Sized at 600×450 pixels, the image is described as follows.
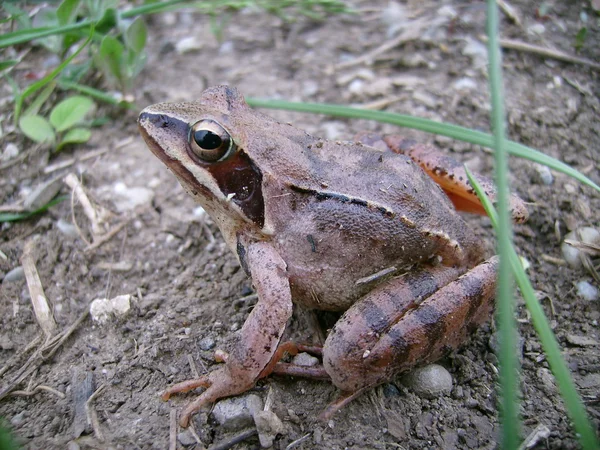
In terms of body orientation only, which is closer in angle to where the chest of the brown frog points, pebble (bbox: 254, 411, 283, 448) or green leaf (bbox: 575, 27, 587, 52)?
the pebble

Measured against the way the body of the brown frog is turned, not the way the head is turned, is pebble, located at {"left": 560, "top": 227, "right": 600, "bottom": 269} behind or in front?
behind

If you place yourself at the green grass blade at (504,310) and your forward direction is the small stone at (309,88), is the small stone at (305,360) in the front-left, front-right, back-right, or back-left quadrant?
front-left

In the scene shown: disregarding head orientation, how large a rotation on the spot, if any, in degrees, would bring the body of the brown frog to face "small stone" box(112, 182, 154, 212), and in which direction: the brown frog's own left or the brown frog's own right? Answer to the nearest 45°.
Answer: approximately 45° to the brown frog's own right

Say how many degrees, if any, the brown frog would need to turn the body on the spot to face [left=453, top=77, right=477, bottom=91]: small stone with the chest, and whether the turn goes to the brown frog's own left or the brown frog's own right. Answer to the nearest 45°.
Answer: approximately 135° to the brown frog's own right

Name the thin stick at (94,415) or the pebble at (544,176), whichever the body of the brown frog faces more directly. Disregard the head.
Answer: the thin stick

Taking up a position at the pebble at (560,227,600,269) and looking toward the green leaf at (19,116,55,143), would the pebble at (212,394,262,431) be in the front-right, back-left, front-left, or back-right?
front-left

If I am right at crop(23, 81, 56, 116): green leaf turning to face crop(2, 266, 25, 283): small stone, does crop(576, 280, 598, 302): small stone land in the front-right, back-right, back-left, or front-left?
front-left

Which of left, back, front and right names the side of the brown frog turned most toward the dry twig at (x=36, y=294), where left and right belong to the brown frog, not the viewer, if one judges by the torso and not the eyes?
front

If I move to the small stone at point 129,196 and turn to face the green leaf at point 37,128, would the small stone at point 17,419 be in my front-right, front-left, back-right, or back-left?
back-left

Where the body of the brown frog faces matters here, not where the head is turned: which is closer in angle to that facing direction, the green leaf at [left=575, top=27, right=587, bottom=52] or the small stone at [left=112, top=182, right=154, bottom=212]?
the small stone

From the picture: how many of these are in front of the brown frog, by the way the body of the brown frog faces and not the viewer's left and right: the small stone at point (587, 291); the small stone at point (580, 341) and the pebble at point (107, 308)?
1

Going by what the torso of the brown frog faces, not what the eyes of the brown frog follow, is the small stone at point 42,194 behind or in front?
in front

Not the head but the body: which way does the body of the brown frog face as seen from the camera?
to the viewer's left
